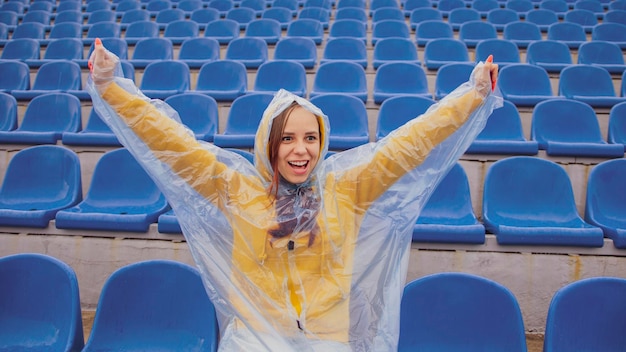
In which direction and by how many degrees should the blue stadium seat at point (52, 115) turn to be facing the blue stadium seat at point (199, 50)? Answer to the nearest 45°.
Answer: approximately 180°

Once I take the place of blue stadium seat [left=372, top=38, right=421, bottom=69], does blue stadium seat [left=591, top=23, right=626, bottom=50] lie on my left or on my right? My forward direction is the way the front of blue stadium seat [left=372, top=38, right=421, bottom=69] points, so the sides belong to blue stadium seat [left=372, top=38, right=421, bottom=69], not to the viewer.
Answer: on my left

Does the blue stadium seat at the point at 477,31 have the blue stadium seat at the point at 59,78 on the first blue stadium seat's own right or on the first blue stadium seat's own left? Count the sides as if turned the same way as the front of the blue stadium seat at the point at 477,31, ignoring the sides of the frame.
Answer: on the first blue stadium seat's own right

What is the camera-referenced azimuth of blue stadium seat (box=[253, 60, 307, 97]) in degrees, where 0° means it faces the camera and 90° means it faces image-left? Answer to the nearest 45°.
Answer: approximately 0°

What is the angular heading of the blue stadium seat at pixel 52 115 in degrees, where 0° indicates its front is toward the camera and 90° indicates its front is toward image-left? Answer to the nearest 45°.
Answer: approximately 45°

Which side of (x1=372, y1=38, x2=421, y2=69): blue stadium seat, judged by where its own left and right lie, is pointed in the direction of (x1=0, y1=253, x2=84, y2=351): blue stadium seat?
front

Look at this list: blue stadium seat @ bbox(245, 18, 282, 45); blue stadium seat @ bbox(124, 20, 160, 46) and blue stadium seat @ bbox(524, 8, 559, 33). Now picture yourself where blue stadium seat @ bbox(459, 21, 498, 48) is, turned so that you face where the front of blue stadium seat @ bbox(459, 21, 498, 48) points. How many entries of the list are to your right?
2

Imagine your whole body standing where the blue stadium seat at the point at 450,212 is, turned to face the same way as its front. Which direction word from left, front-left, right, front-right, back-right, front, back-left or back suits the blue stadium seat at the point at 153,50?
back-right

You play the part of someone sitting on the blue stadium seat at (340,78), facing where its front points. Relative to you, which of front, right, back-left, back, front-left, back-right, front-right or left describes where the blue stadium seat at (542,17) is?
back-left

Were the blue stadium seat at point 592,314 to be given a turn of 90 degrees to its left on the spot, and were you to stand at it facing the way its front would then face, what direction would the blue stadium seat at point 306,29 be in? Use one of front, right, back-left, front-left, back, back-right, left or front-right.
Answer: back-left

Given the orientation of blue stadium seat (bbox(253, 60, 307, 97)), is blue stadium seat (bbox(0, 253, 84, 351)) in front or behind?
in front

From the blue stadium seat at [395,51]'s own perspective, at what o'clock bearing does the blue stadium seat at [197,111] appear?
the blue stadium seat at [197,111] is roughly at 1 o'clock from the blue stadium seat at [395,51].

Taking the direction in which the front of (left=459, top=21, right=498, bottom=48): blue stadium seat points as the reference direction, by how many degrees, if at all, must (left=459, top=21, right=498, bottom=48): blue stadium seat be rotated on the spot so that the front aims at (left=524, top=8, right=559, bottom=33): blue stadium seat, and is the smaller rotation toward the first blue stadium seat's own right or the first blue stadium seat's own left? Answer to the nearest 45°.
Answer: approximately 135° to the first blue stadium seat's own left
